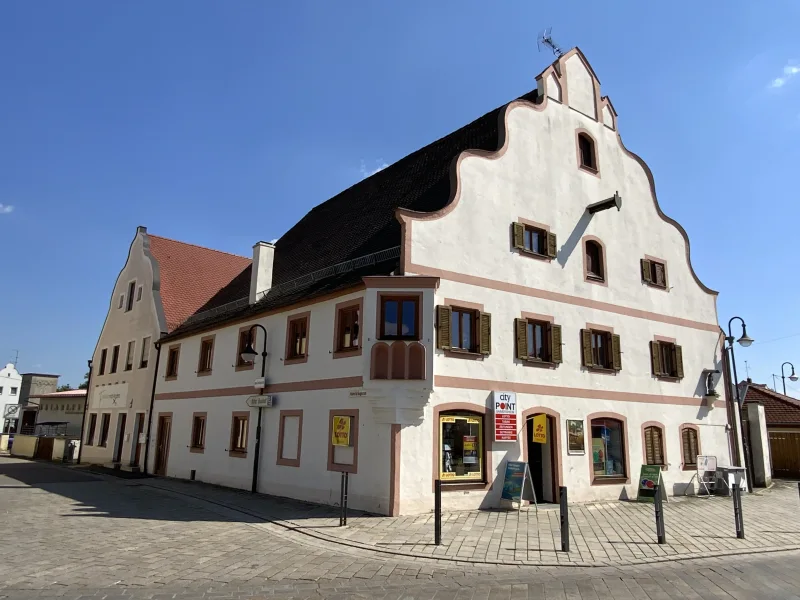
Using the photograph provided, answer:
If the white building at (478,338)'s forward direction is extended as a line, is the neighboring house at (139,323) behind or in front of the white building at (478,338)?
behind

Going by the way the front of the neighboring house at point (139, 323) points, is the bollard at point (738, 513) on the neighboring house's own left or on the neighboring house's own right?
on the neighboring house's own left

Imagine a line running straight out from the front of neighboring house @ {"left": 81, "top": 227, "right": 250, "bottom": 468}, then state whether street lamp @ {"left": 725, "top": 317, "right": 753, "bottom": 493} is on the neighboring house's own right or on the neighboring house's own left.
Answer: on the neighboring house's own left

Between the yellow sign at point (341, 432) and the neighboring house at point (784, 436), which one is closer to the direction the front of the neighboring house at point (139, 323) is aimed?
the yellow sign

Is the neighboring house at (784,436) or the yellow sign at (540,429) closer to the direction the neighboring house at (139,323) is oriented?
the yellow sign

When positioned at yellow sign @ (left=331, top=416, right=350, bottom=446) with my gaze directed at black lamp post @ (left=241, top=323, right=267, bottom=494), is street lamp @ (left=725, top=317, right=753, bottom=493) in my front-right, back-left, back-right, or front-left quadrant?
back-right

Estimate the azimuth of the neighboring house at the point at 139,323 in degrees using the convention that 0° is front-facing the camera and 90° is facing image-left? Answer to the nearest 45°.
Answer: approximately 45°

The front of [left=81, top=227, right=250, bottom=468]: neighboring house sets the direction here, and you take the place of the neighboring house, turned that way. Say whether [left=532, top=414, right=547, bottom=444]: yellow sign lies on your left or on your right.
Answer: on your left

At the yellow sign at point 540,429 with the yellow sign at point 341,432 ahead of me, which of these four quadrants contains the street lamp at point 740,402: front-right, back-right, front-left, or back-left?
back-right

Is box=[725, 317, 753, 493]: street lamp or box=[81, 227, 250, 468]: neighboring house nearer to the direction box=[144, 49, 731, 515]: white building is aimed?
the street lamp

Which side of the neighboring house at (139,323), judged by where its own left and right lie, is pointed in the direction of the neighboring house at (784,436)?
left
